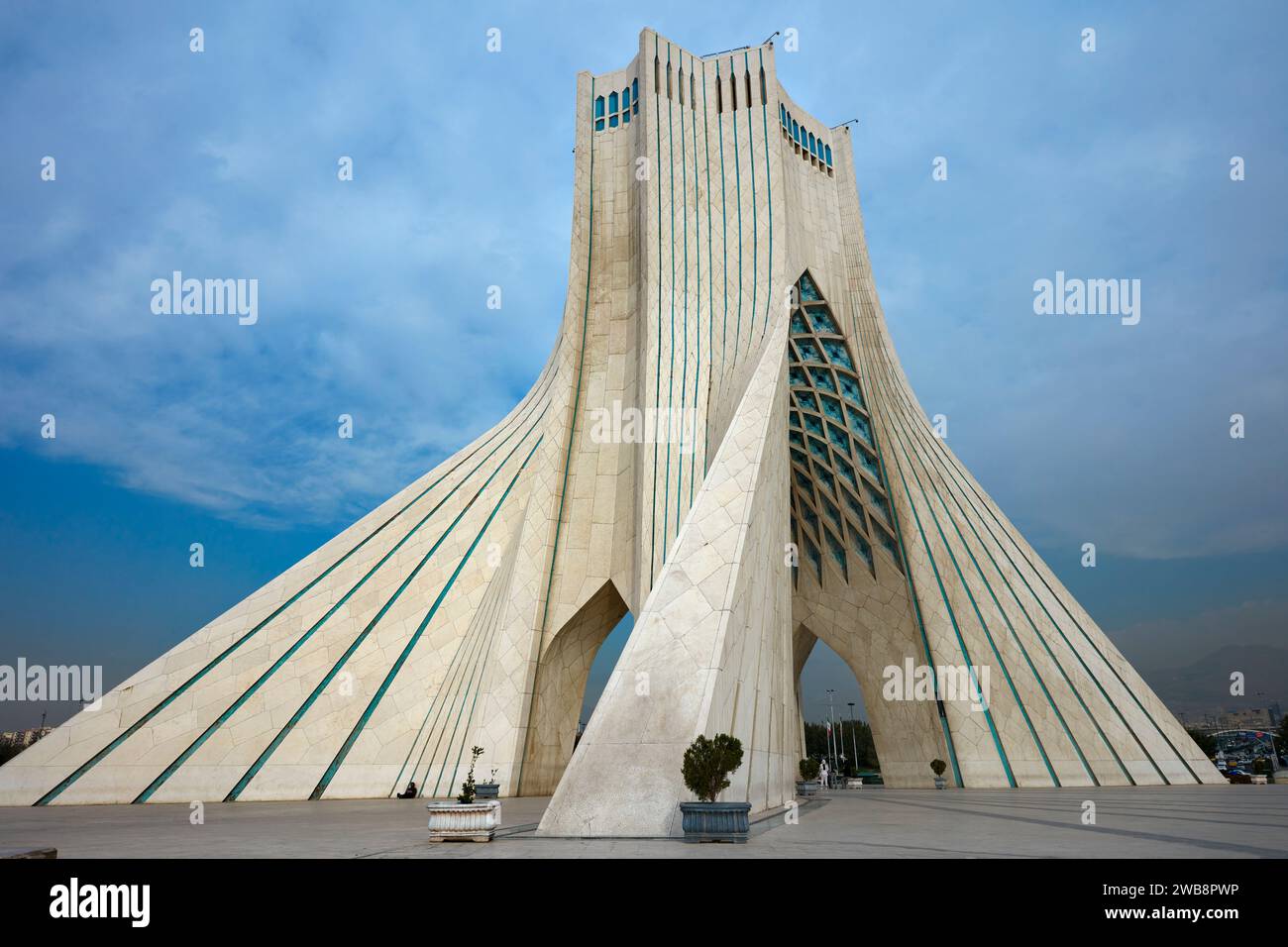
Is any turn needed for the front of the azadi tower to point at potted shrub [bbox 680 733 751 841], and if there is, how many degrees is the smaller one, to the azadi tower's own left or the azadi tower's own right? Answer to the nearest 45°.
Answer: approximately 45° to the azadi tower's own right

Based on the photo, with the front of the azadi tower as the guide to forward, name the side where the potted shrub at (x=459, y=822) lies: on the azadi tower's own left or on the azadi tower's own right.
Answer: on the azadi tower's own right

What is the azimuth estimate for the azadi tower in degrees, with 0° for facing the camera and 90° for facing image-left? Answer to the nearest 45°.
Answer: approximately 315°
